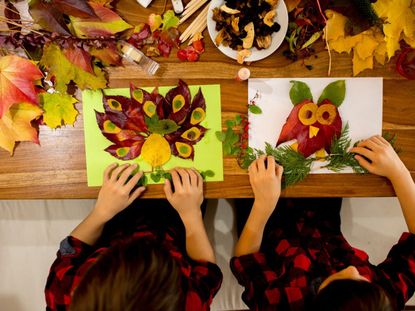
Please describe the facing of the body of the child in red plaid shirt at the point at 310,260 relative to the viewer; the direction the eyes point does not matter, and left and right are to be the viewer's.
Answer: facing away from the viewer

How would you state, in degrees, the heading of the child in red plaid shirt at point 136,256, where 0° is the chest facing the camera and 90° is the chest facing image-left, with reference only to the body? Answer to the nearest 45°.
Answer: approximately 180°

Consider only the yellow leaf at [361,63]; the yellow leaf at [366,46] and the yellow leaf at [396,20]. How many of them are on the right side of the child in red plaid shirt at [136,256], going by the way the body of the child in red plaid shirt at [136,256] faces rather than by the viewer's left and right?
3

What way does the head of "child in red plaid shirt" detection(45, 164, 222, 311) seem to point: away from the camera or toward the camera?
away from the camera

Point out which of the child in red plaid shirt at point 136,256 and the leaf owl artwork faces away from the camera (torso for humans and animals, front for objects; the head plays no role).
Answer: the child in red plaid shirt
